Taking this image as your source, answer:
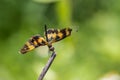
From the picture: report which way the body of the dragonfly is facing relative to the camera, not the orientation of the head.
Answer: toward the camera
